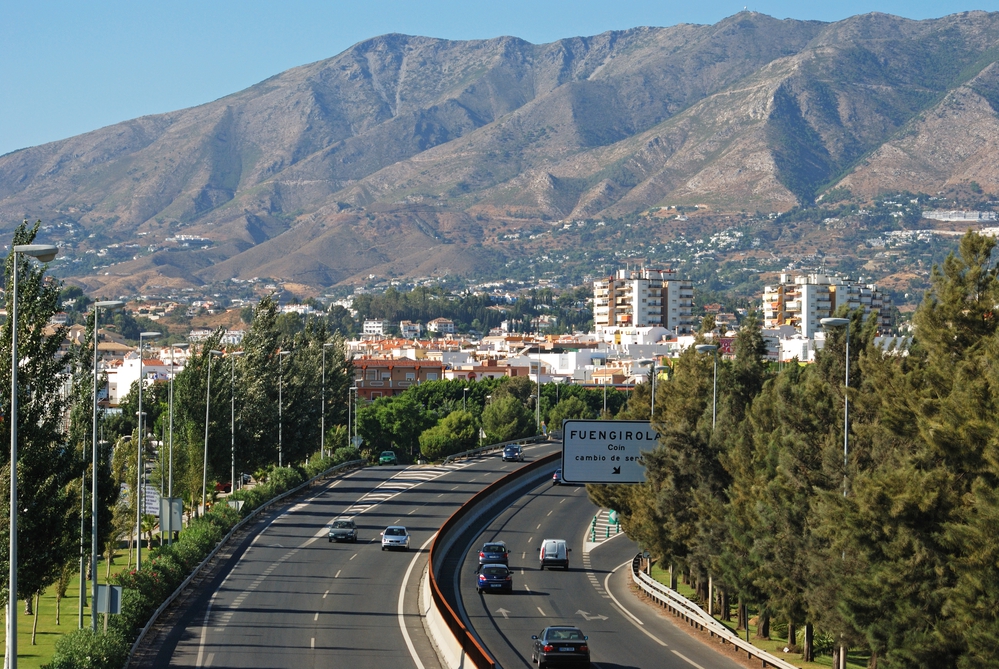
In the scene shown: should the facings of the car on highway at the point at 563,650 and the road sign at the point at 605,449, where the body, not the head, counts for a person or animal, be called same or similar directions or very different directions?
very different directions

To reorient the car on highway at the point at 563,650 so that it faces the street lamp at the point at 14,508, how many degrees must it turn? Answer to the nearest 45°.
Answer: approximately 135° to its left

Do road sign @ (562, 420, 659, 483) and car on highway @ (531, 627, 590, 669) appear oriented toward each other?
yes

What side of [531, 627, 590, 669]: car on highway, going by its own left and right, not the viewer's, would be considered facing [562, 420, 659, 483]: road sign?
front

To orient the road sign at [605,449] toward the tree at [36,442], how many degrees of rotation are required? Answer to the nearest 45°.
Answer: approximately 45° to its right

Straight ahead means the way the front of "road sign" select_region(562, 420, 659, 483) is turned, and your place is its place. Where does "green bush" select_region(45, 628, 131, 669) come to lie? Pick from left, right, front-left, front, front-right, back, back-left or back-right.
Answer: front-right

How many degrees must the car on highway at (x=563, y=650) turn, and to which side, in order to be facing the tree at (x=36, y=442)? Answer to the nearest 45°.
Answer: approximately 90° to its left

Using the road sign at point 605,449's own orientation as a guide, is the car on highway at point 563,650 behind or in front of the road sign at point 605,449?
in front

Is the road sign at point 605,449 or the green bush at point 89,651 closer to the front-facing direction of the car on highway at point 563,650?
the road sign

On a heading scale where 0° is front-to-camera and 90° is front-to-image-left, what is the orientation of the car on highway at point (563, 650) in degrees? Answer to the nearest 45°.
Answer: approximately 180°

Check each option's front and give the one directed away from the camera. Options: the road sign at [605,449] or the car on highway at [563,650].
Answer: the car on highway

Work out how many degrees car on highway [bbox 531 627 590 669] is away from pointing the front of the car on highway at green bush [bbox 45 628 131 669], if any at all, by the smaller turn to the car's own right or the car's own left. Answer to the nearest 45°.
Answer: approximately 90° to the car's own left

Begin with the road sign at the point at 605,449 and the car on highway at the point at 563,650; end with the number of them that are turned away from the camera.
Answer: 1

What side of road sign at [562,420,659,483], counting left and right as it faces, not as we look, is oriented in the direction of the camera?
front
